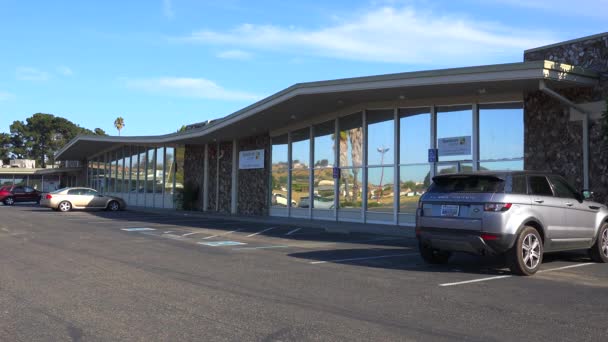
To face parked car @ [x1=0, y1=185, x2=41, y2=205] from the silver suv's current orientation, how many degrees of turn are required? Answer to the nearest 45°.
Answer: approximately 90° to its left

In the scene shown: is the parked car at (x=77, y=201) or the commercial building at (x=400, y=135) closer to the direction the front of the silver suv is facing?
the commercial building

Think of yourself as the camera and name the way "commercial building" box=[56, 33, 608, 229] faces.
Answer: facing the viewer and to the left of the viewer

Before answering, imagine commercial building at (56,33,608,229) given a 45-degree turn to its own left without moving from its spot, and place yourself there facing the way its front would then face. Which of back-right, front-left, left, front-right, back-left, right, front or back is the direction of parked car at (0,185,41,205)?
back-right

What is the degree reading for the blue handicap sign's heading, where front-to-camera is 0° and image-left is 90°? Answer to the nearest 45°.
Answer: approximately 45°

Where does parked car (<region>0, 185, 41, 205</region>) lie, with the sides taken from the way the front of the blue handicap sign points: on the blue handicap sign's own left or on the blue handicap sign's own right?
on the blue handicap sign's own right

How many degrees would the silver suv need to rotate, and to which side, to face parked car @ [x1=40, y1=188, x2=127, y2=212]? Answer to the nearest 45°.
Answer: approximately 90° to its left

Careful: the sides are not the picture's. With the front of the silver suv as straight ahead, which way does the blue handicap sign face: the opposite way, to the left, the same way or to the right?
the opposite way

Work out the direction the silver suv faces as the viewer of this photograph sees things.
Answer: facing away from the viewer and to the right of the viewer
